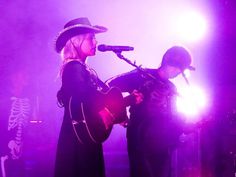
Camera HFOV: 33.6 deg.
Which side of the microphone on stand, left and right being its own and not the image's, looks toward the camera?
left

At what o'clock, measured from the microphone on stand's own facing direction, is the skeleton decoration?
The skeleton decoration is roughly at 2 o'clock from the microphone on stand.
